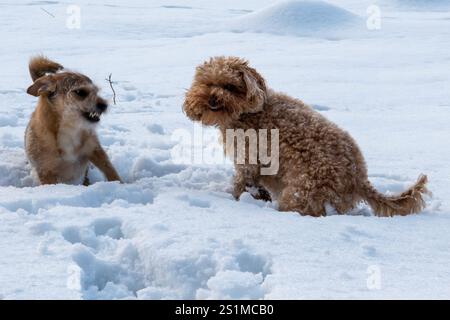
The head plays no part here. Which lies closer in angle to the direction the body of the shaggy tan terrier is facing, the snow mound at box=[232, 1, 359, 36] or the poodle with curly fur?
the poodle with curly fur

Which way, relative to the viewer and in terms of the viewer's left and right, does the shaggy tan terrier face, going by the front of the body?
facing the viewer and to the right of the viewer

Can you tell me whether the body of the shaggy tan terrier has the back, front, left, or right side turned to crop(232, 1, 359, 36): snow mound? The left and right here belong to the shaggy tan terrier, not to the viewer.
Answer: back
